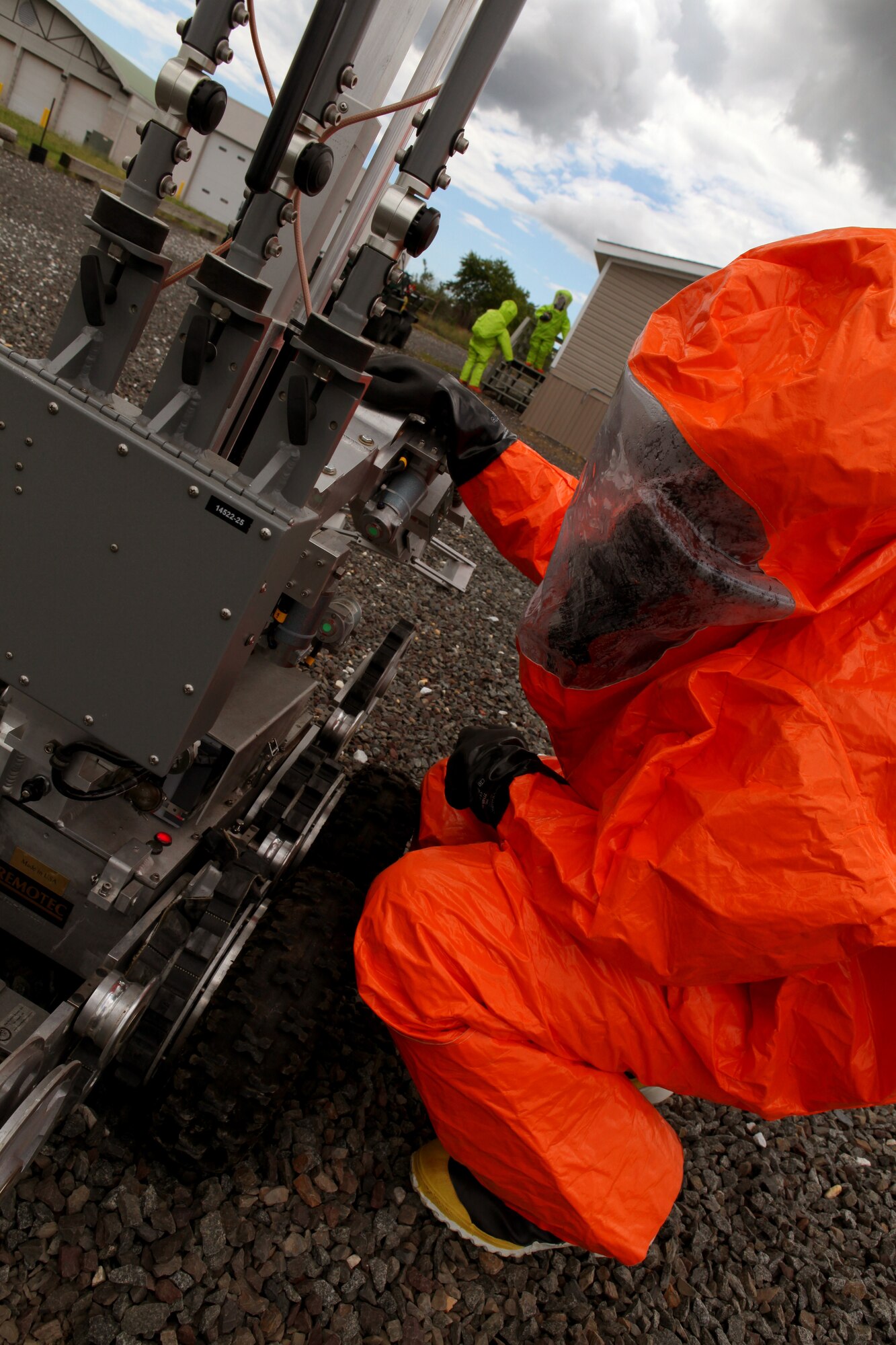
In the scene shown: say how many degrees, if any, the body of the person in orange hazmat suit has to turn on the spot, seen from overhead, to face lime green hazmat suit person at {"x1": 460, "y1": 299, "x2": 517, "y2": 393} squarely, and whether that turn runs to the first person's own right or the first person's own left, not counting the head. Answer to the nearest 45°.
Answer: approximately 45° to the first person's own right

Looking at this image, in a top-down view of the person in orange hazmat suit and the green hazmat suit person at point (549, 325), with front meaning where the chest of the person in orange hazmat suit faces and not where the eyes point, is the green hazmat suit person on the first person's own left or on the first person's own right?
on the first person's own right

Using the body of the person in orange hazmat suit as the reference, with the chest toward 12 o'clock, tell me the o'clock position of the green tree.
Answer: The green tree is roughly at 2 o'clock from the person in orange hazmat suit.

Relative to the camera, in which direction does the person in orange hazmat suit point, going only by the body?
to the viewer's left
